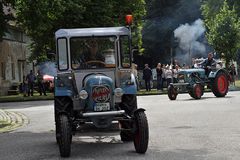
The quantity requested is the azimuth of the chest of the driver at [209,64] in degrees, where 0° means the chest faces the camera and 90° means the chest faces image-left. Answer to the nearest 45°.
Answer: approximately 45°

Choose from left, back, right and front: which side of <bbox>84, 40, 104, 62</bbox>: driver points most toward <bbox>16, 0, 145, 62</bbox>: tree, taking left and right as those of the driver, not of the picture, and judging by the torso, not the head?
back

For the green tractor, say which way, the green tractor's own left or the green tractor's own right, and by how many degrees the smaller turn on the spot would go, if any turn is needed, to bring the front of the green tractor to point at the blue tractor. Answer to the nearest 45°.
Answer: approximately 45° to the green tractor's own left

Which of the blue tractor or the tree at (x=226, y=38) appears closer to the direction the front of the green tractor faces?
the blue tractor

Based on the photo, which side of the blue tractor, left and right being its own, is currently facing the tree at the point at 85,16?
back

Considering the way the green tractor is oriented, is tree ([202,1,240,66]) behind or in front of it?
behind

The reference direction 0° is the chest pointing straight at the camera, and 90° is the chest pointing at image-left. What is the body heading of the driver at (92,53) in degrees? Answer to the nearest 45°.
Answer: approximately 0°

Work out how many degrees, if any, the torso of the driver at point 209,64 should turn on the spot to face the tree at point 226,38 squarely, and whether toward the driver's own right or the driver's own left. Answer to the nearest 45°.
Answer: approximately 135° to the driver's own right
